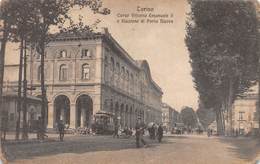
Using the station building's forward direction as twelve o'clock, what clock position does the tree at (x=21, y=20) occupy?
The tree is roughly at 4 o'clock from the station building.

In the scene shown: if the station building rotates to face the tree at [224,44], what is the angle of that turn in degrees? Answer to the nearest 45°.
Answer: approximately 45° to its right

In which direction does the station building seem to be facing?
to the viewer's right

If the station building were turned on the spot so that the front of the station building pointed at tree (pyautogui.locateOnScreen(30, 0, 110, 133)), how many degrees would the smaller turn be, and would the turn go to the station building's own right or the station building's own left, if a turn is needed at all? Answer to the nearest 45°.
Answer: approximately 90° to the station building's own right
